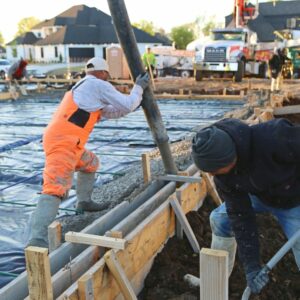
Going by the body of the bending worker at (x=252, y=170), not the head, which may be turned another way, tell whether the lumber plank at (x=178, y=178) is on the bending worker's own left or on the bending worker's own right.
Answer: on the bending worker's own right

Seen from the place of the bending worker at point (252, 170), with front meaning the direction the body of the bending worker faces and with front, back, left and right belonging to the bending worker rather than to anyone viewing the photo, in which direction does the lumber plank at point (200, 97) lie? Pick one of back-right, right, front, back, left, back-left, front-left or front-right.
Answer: back-right

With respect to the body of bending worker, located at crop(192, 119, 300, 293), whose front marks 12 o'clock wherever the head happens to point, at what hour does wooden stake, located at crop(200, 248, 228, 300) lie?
The wooden stake is roughly at 11 o'clock from the bending worker.

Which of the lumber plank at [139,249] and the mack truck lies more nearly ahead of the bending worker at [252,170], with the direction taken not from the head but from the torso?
the lumber plank

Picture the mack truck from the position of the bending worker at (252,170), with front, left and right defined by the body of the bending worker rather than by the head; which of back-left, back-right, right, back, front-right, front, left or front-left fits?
back-right

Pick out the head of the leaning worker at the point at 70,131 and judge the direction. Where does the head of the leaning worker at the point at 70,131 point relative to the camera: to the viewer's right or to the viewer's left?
to the viewer's right

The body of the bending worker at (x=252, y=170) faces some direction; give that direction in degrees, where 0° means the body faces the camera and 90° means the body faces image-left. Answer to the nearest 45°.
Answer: approximately 45°

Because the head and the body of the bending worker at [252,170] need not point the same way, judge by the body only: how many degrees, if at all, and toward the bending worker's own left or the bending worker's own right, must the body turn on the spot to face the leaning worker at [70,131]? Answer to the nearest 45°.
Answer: approximately 90° to the bending worker's own right

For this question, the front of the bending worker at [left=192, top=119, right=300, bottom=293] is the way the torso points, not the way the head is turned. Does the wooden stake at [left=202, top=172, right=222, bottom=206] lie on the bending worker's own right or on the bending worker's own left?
on the bending worker's own right

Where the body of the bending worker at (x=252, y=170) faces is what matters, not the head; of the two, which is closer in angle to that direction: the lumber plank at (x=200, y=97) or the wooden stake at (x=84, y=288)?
the wooden stake
